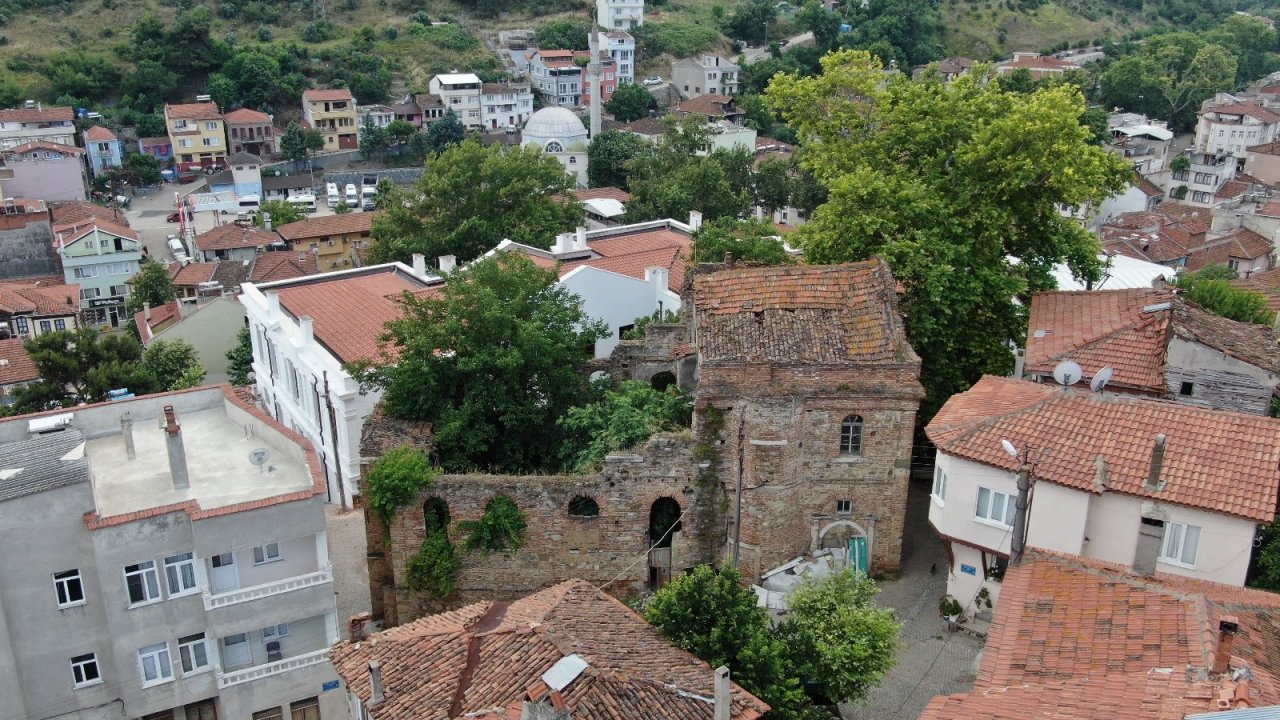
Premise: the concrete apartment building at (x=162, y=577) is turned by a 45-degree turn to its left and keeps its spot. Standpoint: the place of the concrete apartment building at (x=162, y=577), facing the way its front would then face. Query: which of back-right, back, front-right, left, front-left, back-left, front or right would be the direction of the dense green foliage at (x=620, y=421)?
front-left

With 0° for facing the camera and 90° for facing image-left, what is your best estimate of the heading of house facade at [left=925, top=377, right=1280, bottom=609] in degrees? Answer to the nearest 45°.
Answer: approximately 45°

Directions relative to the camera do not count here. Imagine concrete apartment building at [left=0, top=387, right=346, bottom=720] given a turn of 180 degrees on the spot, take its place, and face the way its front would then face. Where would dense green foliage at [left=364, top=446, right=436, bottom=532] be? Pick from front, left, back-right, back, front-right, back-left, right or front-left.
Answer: right

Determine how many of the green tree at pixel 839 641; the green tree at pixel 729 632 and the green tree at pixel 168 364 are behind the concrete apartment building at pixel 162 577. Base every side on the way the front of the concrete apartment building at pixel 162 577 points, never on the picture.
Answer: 1

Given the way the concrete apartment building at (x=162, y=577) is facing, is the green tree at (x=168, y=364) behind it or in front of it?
behind

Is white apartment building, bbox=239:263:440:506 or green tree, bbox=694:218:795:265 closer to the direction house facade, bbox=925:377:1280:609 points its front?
the white apartment building

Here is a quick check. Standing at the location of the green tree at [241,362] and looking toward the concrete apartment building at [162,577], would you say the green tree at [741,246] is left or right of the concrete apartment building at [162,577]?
left
